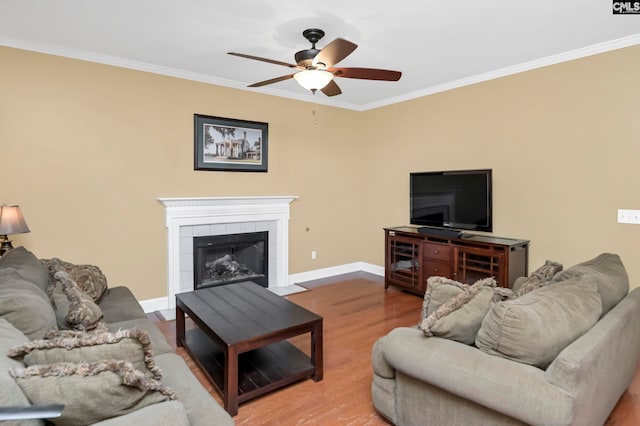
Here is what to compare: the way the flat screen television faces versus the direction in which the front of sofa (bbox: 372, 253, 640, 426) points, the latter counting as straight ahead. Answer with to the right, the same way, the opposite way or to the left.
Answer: to the left

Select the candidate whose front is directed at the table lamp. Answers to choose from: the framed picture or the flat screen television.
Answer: the flat screen television

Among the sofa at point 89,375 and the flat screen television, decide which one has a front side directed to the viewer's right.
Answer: the sofa

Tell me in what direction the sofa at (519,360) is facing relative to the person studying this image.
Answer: facing away from the viewer and to the left of the viewer

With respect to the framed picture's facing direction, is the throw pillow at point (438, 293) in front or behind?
in front

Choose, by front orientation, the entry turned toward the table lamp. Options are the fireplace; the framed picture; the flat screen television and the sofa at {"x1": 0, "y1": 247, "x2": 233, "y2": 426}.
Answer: the flat screen television

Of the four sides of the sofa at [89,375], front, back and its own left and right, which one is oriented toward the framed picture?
left

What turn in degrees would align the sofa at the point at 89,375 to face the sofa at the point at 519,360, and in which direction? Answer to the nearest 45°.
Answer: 0° — it already faces it

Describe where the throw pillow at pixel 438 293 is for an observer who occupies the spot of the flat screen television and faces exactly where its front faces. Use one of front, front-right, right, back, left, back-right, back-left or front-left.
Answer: front-left

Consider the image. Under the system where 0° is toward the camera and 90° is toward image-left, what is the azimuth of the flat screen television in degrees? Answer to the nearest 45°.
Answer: approximately 45°

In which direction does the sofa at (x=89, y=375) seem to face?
to the viewer's right

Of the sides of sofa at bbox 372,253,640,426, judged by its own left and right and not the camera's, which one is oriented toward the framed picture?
front

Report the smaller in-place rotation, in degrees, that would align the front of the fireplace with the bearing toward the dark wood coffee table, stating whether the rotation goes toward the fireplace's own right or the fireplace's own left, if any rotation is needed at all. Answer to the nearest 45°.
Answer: approximately 45° to the fireplace's own right

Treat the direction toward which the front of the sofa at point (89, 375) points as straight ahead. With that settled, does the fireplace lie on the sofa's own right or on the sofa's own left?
on the sofa's own left

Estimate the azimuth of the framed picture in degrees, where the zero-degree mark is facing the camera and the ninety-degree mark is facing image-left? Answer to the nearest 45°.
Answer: approximately 315°

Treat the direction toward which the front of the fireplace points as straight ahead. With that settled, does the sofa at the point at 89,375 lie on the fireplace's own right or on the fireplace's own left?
on the fireplace's own right
